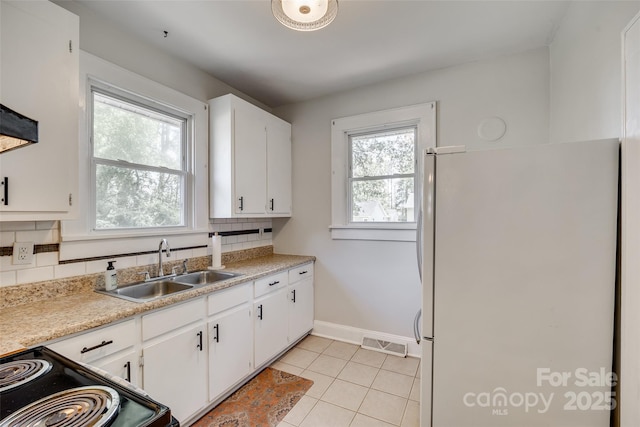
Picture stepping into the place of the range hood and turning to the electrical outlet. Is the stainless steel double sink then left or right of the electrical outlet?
right

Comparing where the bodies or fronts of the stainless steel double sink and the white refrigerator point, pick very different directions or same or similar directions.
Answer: very different directions

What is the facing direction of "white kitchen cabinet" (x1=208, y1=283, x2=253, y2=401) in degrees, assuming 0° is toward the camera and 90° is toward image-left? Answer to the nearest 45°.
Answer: approximately 315°

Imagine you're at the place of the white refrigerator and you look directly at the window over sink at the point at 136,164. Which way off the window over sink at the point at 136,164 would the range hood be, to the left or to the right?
left

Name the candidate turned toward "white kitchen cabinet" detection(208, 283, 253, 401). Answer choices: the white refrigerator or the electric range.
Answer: the white refrigerator

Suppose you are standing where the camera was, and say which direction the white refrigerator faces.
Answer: facing to the left of the viewer

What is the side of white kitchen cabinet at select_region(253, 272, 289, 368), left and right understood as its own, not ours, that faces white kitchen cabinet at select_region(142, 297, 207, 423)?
right

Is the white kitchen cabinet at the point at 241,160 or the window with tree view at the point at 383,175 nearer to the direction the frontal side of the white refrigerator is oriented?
the white kitchen cabinet

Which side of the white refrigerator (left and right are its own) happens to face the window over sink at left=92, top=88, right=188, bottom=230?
front

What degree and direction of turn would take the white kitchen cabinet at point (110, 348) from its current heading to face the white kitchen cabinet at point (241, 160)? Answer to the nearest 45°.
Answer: approximately 90° to its left

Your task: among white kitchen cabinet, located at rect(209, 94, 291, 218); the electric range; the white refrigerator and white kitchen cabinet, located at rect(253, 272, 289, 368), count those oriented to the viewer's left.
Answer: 1

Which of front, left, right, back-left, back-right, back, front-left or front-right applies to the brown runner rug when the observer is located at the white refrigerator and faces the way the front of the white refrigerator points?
front

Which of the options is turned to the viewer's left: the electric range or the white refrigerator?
the white refrigerator
